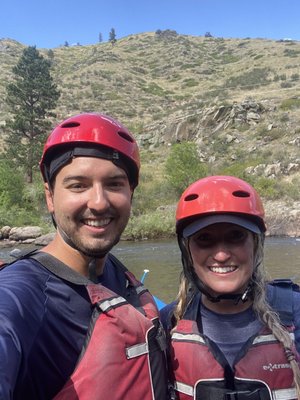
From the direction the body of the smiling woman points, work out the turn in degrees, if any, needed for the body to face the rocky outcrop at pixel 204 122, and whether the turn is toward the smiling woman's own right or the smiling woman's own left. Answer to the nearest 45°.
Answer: approximately 180°

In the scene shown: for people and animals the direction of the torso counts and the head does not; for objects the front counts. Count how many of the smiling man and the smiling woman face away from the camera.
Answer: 0

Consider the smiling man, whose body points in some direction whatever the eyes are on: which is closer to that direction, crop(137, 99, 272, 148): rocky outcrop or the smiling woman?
the smiling woman

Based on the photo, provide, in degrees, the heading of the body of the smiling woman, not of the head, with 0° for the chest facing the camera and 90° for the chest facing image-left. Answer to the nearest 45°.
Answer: approximately 0°

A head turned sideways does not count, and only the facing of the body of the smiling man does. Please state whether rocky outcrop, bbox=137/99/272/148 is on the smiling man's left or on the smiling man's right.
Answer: on the smiling man's left

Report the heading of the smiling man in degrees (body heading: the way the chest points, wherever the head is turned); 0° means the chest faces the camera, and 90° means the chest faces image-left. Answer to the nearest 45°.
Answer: approximately 315°

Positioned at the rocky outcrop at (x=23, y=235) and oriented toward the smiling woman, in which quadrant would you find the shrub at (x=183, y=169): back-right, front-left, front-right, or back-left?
back-left

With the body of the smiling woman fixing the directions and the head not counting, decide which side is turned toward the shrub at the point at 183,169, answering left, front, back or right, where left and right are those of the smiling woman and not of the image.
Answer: back
